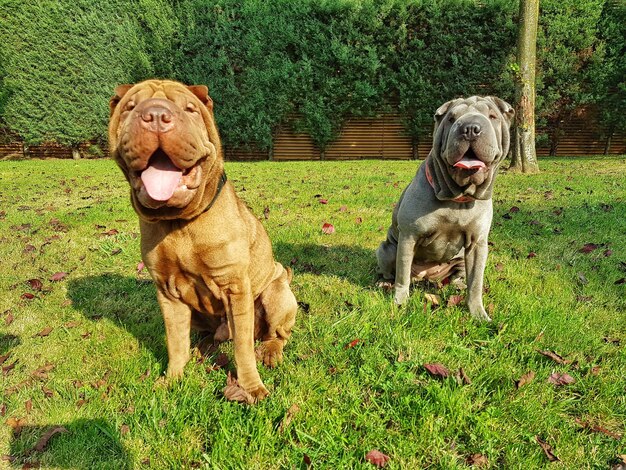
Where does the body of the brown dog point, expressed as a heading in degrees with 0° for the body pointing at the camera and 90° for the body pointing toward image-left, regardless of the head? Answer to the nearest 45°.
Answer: approximately 45°

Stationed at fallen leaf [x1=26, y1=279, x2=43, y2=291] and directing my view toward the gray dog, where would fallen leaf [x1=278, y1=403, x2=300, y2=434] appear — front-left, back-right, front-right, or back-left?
front-right

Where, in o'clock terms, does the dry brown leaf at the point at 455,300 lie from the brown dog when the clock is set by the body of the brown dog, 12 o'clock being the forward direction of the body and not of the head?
The dry brown leaf is roughly at 7 o'clock from the brown dog.

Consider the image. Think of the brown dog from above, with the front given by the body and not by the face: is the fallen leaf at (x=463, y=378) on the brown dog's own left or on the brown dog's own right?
on the brown dog's own left

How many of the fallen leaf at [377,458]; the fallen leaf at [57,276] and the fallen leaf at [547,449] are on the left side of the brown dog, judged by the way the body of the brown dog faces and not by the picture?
2

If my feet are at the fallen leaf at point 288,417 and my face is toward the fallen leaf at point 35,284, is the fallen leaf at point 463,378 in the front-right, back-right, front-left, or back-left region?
back-right

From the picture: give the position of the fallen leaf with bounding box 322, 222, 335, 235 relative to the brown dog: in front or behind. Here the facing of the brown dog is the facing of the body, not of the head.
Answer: behind

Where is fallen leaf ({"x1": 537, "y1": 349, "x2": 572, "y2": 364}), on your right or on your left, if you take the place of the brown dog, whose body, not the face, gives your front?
on your left

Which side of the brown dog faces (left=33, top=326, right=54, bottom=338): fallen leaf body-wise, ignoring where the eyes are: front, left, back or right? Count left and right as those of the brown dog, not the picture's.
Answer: right

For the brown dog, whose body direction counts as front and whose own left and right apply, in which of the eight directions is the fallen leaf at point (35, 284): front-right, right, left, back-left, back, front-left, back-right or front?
right

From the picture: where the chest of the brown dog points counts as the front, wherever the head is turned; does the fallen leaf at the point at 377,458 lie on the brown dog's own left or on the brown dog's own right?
on the brown dog's own left

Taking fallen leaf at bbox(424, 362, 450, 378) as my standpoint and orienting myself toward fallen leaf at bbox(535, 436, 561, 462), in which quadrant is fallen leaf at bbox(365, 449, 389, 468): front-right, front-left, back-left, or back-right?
front-right

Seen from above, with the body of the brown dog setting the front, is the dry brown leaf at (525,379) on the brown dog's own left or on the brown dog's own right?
on the brown dog's own left

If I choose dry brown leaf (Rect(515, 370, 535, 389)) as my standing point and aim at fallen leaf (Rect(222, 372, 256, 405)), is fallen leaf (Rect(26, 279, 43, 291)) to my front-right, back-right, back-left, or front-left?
front-right

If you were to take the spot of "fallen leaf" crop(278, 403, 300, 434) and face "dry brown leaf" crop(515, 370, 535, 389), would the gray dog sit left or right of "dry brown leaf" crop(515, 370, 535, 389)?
left

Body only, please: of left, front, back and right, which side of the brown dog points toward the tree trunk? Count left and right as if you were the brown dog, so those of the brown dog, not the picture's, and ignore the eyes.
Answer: back

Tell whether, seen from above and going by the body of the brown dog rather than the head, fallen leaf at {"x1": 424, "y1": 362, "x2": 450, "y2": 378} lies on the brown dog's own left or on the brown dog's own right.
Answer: on the brown dog's own left
